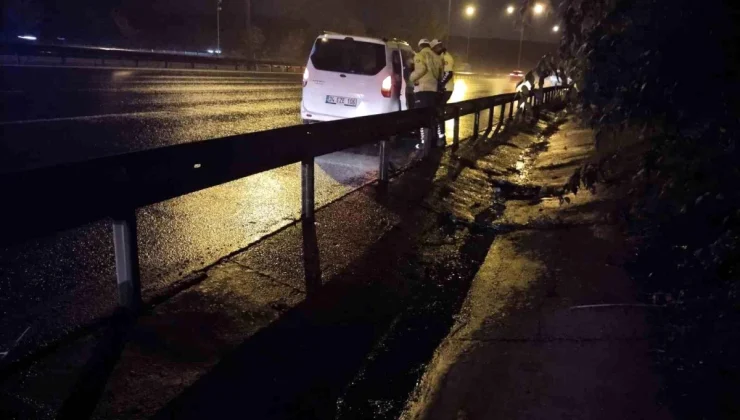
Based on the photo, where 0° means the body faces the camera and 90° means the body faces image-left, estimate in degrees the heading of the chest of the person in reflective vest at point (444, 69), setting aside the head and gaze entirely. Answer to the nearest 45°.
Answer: approximately 90°

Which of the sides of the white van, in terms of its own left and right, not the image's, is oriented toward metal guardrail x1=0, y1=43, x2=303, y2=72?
left

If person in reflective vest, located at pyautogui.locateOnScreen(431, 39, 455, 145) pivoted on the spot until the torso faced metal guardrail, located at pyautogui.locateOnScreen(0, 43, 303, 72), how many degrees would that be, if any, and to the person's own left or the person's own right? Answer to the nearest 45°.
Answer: approximately 45° to the person's own right

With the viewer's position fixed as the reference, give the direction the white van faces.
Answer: facing away from the viewer and to the right of the viewer

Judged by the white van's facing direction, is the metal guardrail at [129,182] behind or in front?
behind
